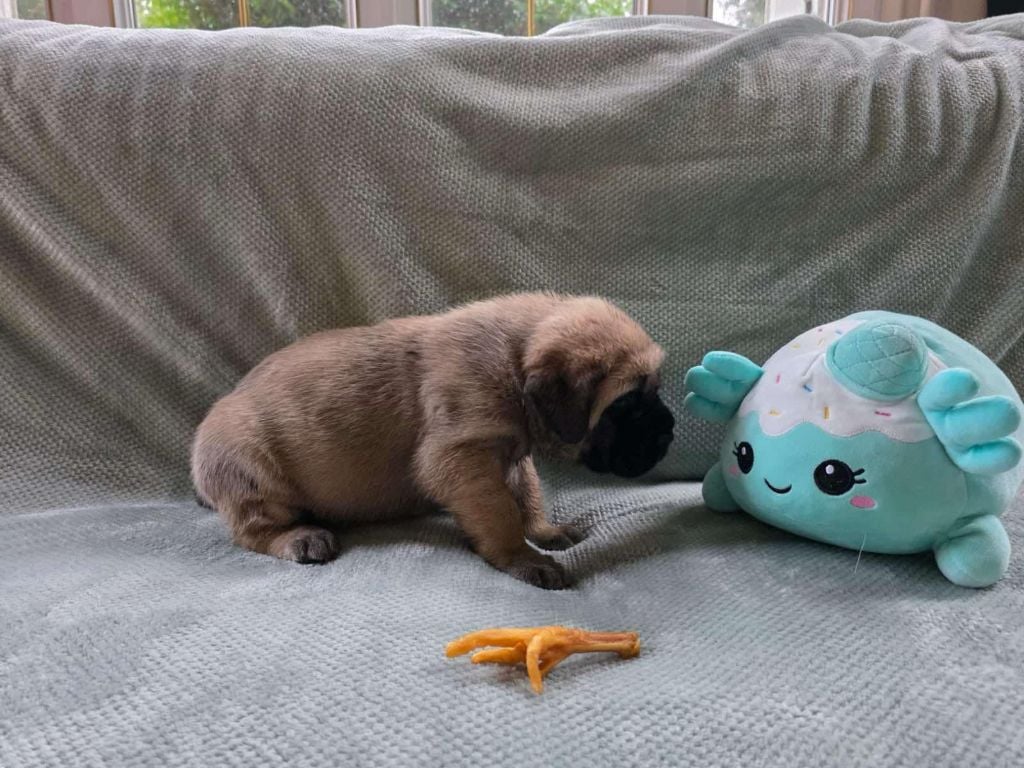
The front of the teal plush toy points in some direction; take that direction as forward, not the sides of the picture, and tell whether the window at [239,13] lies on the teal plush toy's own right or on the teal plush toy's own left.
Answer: on the teal plush toy's own right

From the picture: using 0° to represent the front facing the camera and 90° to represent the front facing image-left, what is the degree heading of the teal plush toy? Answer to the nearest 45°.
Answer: approximately 45°

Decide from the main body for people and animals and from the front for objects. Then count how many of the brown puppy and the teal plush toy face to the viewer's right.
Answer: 1

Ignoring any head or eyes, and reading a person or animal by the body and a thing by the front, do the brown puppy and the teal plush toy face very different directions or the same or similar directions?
very different directions

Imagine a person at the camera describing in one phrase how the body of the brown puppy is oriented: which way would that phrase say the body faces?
to the viewer's right

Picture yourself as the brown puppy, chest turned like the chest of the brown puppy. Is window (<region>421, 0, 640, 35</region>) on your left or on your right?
on your left

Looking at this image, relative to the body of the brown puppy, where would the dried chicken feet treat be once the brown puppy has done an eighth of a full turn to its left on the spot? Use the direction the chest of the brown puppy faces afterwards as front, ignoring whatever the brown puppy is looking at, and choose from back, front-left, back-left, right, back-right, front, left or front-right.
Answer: back-right
